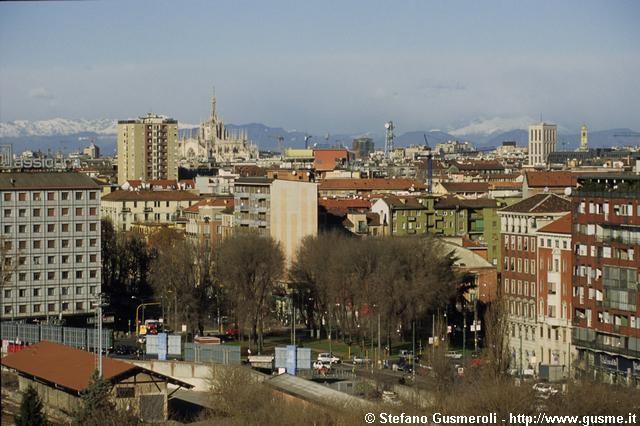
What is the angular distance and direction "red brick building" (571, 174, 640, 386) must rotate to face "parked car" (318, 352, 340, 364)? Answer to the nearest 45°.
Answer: approximately 45° to its right

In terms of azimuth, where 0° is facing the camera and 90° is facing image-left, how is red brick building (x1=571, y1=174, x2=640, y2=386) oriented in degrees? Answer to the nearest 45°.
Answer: approximately 45°
